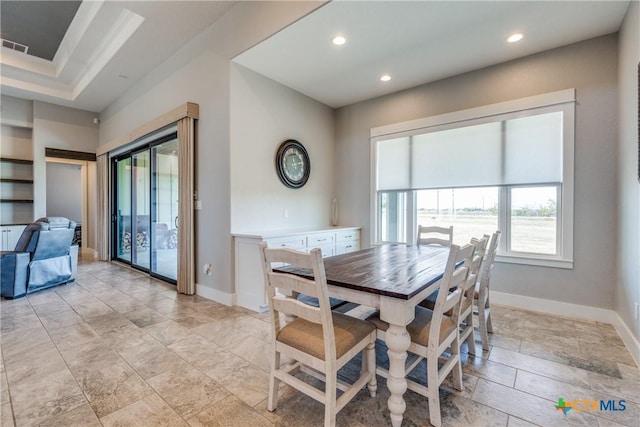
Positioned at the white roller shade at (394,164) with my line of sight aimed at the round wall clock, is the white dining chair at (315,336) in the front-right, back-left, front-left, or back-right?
front-left

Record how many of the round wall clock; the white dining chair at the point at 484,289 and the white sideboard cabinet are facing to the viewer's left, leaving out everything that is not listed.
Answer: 1

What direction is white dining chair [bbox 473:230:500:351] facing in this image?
to the viewer's left

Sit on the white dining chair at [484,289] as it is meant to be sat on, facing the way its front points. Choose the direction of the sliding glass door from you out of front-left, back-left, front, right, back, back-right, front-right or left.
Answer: front

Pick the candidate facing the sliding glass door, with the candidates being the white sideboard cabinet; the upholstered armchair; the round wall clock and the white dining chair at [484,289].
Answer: the white dining chair

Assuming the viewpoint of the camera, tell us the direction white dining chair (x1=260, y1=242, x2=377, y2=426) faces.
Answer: facing away from the viewer and to the right of the viewer

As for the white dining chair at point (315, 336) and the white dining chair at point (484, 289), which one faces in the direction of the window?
the white dining chair at point (315, 336)

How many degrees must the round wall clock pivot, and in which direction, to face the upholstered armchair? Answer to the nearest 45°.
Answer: approximately 135° to its right

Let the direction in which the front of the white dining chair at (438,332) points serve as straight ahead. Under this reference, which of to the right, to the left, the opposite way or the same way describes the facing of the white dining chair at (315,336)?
to the right

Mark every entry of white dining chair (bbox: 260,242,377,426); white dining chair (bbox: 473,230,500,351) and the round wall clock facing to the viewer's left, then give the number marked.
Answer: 1

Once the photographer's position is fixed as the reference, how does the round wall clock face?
facing the viewer and to the right of the viewer

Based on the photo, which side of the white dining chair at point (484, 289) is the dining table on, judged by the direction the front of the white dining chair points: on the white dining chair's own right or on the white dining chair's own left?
on the white dining chair's own left

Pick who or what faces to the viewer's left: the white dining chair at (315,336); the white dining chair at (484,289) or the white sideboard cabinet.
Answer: the white dining chair at (484,289)
